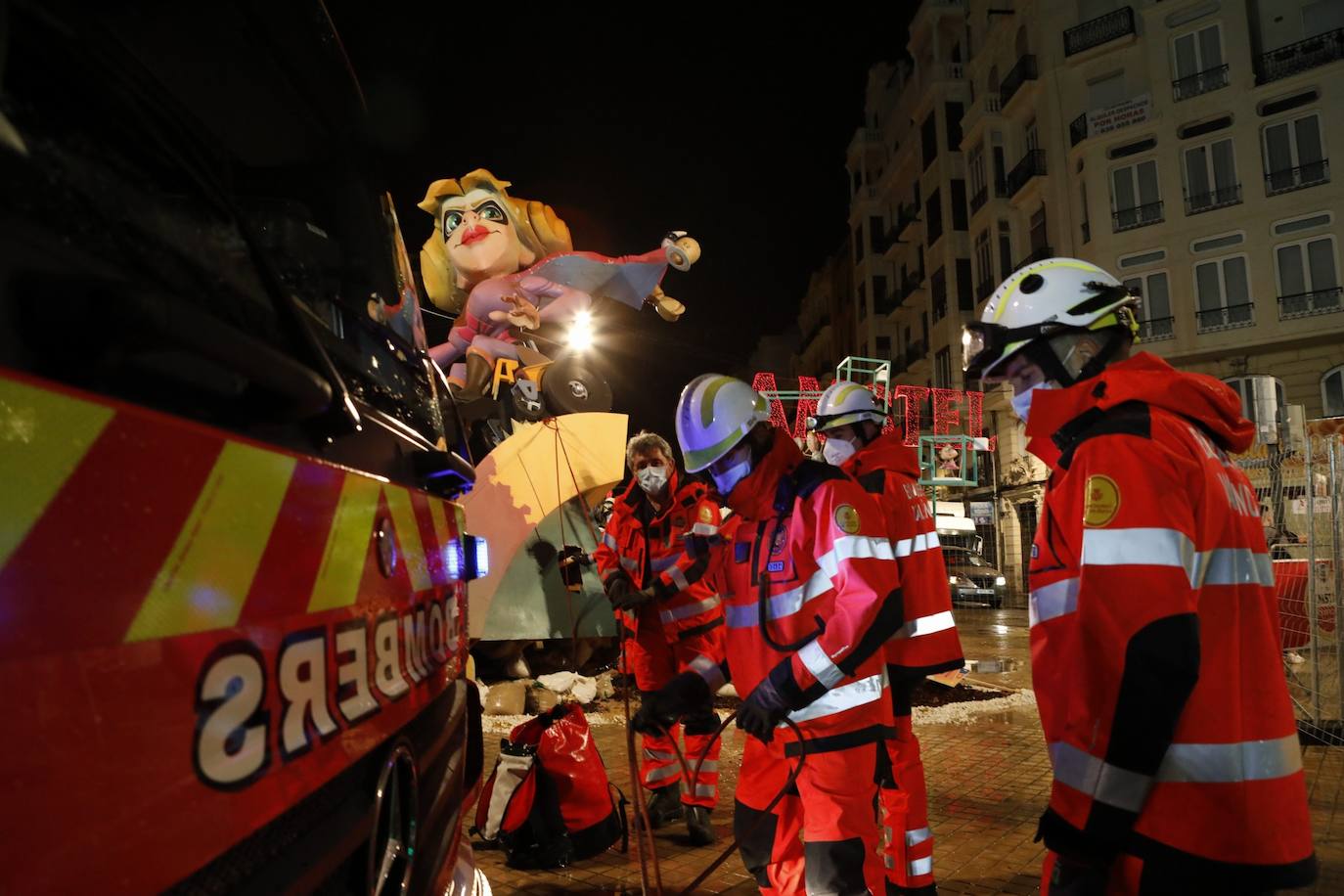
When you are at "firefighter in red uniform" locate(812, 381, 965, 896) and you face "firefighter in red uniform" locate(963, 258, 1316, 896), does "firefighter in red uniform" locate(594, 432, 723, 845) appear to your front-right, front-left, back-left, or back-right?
back-right

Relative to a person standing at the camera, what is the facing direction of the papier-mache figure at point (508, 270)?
facing the viewer and to the left of the viewer

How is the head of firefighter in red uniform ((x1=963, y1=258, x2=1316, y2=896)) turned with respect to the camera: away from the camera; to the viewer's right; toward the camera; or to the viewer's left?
to the viewer's left

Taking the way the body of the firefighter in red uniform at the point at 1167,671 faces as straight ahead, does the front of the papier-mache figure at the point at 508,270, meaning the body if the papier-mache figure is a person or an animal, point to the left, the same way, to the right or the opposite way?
to the left

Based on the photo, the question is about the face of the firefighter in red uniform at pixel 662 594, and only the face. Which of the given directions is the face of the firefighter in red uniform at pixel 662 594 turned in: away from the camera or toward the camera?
toward the camera

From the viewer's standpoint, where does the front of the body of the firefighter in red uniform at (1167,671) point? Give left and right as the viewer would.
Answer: facing to the left of the viewer

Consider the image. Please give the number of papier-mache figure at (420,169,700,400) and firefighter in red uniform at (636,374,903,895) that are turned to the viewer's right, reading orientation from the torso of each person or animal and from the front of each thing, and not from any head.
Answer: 0

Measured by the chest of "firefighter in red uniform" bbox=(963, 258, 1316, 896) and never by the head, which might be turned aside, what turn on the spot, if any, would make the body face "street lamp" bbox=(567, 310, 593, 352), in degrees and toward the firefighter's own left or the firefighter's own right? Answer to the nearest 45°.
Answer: approximately 45° to the firefighter's own right

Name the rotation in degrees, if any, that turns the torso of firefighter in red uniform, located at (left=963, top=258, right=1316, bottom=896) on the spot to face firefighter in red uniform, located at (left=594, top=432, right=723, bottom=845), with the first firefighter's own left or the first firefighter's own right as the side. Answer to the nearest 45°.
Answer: approximately 45° to the first firefighter's own right
